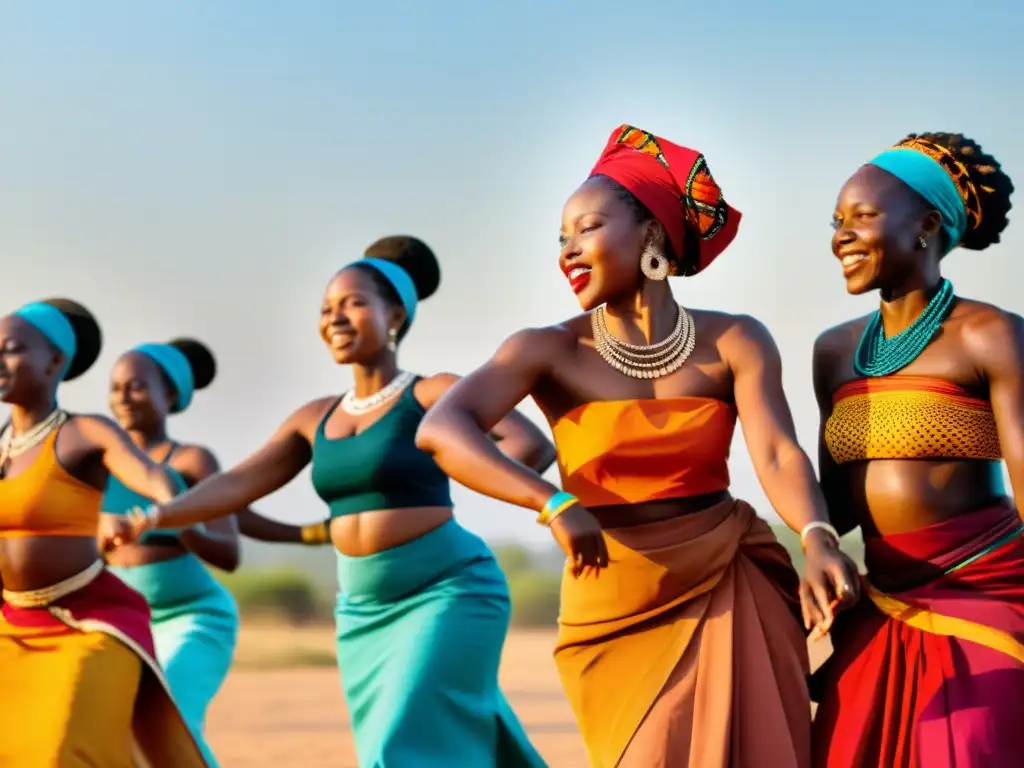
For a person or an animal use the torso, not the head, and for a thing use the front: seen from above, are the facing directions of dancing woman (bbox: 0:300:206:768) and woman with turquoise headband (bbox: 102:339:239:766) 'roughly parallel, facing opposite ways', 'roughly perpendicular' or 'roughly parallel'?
roughly parallel

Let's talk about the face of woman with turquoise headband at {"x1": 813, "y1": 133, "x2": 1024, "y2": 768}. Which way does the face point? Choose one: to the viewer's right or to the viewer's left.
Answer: to the viewer's left

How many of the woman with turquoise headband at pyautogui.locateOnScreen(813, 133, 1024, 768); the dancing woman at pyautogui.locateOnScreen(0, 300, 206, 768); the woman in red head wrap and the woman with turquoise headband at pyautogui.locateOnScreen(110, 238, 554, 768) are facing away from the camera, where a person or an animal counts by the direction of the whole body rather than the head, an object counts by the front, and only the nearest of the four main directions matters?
0

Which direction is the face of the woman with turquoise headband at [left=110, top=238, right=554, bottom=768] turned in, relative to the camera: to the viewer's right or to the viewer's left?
to the viewer's left

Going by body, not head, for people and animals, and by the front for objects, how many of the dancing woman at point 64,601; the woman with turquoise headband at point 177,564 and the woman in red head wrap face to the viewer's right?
0

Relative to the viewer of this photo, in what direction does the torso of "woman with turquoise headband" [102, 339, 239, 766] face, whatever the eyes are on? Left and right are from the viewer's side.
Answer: facing the viewer and to the left of the viewer

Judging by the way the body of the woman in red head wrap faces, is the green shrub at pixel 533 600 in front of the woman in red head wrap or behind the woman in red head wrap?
behind

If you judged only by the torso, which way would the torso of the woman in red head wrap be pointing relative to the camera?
toward the camera

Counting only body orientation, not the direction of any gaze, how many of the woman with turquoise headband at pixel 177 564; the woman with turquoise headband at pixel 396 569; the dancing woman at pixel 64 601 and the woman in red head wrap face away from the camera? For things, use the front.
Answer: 0

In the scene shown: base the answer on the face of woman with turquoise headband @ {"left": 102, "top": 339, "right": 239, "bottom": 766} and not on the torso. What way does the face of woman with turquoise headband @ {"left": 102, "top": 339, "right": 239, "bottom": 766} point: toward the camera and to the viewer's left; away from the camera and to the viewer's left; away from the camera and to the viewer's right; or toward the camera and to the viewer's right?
toward the camera and to the viewer's left

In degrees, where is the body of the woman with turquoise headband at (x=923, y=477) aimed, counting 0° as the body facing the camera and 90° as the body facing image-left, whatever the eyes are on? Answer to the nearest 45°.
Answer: approximately 45°

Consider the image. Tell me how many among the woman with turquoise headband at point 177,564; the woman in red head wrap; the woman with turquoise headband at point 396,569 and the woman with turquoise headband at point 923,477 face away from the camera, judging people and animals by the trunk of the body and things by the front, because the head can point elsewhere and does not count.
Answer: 0

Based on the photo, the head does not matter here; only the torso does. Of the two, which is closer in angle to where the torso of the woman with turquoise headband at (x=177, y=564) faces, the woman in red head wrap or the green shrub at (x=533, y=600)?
the woman in red head wrap

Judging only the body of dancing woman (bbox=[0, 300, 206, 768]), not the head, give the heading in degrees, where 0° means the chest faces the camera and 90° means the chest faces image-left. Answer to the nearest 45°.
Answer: approximately 45°

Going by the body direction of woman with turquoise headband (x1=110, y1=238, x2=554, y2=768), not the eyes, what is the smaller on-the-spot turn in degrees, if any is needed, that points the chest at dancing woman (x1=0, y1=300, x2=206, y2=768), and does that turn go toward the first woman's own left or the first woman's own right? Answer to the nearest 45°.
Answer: approximately 45° to the first woman's own right

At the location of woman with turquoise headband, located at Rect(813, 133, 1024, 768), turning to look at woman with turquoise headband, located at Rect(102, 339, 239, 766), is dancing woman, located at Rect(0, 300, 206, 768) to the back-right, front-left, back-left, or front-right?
front-left
